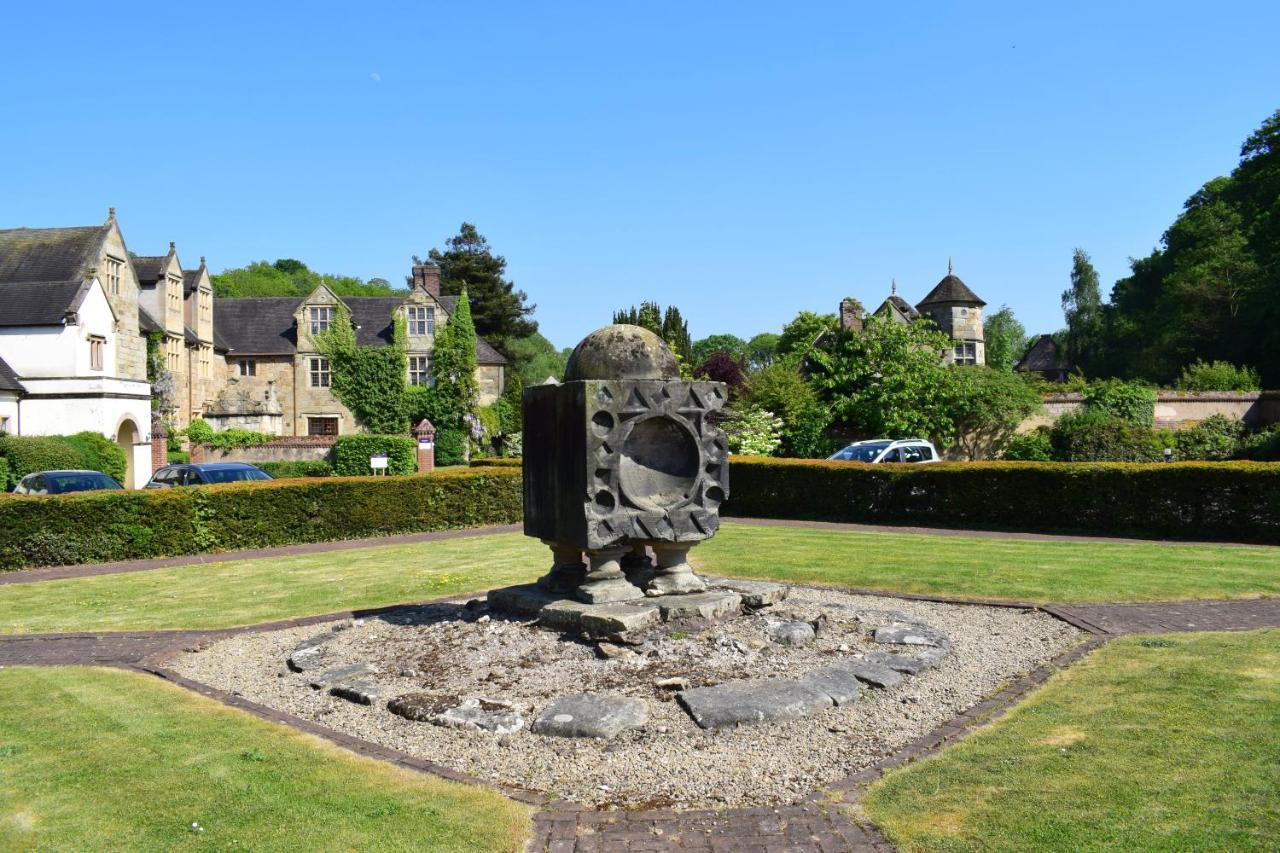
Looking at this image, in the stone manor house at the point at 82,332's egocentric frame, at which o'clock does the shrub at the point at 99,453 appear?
The shrub is roughly at 1 o'clock from the stone manor house.

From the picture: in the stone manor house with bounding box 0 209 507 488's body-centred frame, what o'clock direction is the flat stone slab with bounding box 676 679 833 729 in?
The flat stone slab is roughly at 1 o'clock from the stone manor house.

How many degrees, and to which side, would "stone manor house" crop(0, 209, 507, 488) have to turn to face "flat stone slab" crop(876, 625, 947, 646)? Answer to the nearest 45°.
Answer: approximately 45° to its right

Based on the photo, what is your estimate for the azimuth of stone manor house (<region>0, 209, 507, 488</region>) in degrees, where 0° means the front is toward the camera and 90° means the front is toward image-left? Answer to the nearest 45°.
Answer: approximately 315°

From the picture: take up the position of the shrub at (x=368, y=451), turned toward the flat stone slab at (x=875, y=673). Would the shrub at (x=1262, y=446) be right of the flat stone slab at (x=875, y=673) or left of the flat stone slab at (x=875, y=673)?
left

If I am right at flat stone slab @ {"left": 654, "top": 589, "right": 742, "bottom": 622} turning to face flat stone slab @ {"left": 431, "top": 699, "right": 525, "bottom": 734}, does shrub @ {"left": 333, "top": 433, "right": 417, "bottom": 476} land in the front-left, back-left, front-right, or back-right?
back-right

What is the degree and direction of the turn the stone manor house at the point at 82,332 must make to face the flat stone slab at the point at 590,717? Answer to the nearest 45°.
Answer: approximately 45° to its right

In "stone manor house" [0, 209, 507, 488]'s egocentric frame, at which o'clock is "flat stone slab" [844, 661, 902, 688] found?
The flat stone slab is roughly at 1 o'clock from the stone manor house.

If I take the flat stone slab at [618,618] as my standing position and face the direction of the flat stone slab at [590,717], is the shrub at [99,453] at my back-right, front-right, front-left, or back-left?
back-right

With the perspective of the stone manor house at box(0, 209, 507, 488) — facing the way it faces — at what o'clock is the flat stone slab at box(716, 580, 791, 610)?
The flat stone slab is roughly at 1 o'clock from the stone manor house.

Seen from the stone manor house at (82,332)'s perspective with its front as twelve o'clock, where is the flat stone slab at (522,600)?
The flat stone slab is roughly at 1 o'clock from the stone manor house.
